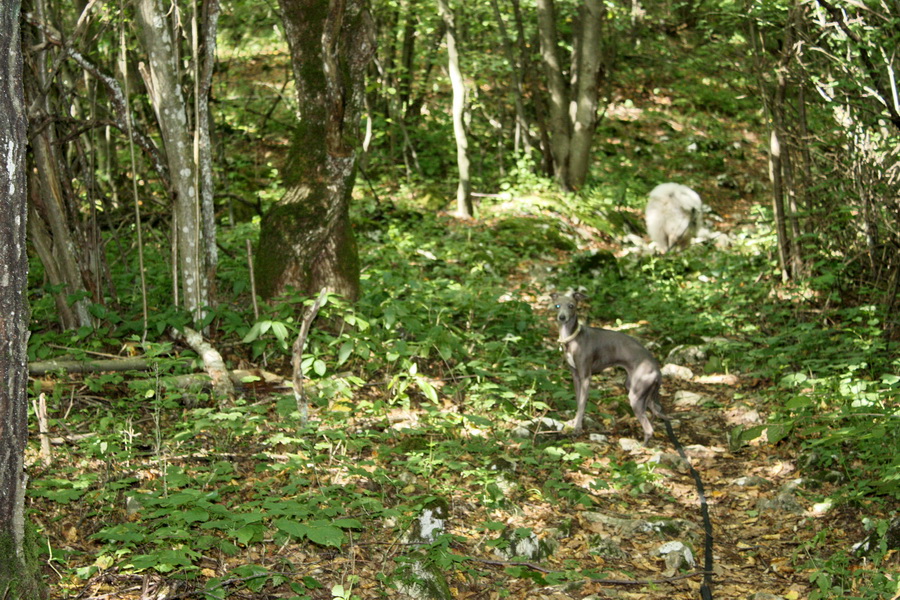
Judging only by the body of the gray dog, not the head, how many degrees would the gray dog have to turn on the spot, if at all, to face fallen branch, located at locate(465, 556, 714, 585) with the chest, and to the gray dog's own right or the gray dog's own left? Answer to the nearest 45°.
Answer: approximately 90° to the gray dog's own left

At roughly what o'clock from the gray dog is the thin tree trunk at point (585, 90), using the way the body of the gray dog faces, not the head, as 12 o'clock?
The thin tree trunk is roughly at 3 o'clock from the gray dog.

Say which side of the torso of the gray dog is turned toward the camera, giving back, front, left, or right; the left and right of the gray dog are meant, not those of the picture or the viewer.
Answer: left

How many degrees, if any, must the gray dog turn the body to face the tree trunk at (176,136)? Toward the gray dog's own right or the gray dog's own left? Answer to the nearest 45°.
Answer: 0° — it already faces it

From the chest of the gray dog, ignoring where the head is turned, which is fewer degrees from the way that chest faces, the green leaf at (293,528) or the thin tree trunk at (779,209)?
the green leaf

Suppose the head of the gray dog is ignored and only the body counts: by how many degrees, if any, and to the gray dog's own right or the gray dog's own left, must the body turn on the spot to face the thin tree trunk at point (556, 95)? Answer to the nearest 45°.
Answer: approximately 90° to the gray dog's own right

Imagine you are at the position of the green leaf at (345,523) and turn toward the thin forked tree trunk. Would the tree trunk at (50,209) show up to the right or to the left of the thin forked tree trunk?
left
